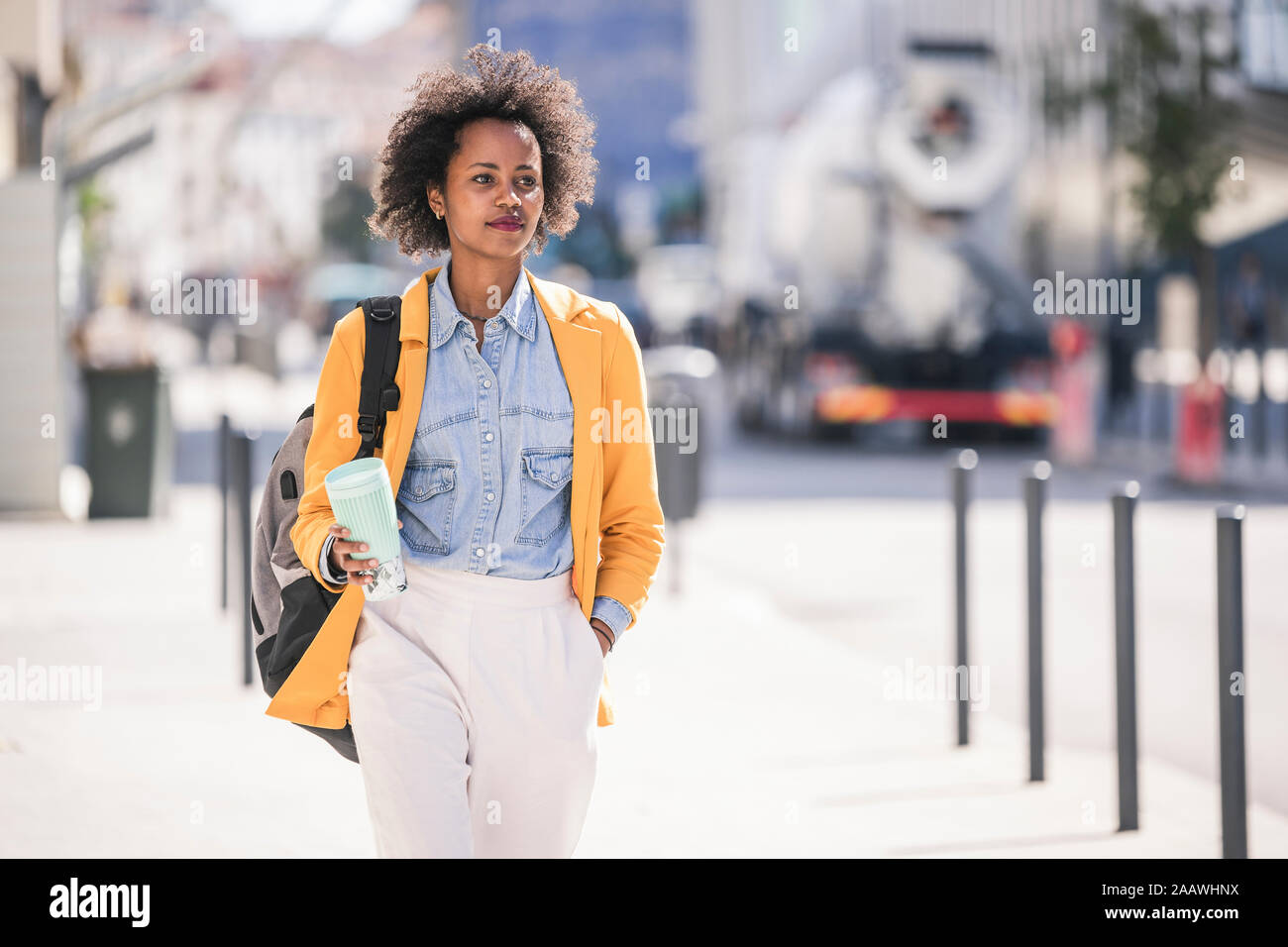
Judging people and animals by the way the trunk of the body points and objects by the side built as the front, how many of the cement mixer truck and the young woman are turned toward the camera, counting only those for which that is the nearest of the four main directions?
1

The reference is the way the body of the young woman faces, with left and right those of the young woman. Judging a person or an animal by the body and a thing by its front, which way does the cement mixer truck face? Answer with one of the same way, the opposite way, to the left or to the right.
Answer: the opposite way

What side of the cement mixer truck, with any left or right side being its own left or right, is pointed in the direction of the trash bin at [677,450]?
back

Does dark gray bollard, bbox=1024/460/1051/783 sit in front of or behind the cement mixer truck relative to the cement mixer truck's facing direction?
behind

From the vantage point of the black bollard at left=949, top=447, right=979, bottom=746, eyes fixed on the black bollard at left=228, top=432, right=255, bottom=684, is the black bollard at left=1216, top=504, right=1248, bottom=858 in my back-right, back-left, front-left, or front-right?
back-left

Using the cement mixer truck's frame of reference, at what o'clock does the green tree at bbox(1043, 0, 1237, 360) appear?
The green tree is roughly at 3 o'clock from the cement mixer truck.

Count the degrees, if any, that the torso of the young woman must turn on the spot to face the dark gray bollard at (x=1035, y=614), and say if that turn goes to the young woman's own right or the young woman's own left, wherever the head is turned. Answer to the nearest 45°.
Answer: approximately 135° to the young woman's own left

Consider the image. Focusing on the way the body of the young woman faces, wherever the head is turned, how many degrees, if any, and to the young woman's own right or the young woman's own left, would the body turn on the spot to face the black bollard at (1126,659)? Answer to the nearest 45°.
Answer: approximately 135° to the young woman's own left

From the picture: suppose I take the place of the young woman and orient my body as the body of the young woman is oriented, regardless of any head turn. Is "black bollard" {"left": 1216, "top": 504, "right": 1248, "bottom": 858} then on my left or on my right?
on my left

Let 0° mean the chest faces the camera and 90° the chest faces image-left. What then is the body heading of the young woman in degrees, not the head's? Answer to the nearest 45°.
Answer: approximately 0°

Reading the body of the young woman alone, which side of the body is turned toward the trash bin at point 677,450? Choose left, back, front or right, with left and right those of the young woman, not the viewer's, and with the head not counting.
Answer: back

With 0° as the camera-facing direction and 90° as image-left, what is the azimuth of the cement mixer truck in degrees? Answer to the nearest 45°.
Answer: approximately 180°

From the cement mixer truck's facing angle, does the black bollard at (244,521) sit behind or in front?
behind

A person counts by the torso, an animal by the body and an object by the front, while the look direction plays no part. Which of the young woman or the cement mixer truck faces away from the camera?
the cement mixer truck

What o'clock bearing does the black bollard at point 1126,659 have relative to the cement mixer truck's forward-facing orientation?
The black bollard is roughly at 6 o'clock from the cement mixer truck.
